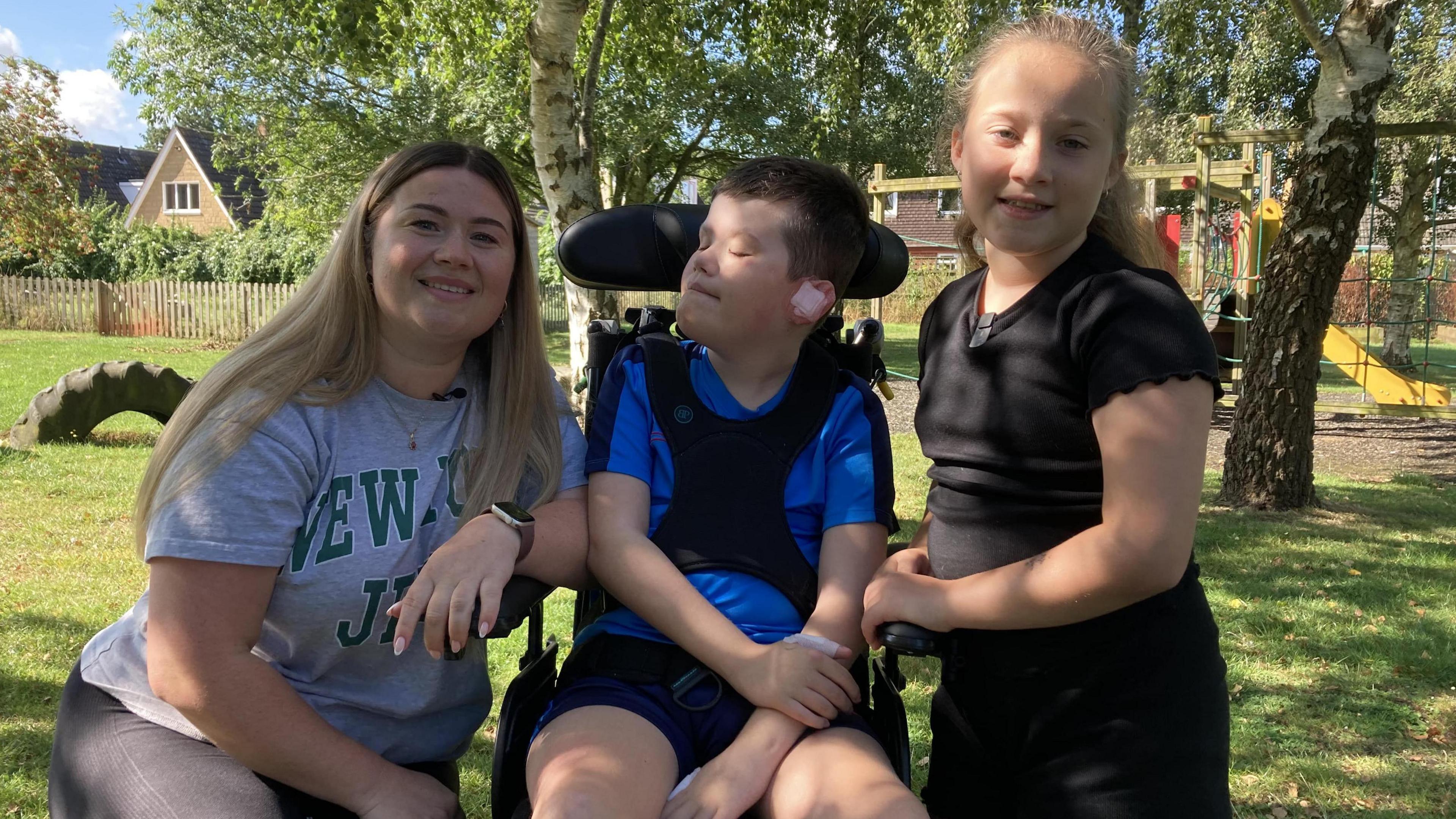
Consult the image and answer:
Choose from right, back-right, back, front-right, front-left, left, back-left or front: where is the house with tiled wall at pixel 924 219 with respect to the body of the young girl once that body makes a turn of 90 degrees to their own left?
back-left

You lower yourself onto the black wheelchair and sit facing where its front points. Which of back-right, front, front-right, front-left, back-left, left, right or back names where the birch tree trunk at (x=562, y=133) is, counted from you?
back

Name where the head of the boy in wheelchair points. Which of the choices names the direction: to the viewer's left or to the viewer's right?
to the viewer's left

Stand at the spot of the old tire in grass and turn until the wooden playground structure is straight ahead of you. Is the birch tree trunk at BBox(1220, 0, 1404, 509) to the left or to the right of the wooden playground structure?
right

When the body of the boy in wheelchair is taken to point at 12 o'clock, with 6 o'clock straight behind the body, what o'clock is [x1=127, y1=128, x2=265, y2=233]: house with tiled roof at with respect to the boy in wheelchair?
The house with tiled roof is roughly at 5 o'clock from the boy in wheelchair.

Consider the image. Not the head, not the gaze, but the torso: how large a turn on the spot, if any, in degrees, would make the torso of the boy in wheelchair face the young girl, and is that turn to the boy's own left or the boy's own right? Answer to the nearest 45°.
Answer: approximately 45° to the boy's own left

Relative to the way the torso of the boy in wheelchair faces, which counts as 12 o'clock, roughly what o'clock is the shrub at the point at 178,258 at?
The shrub is roughly at 5 o'clock from the boy in wheelchair.

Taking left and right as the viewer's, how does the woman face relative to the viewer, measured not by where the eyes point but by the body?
facing the viewer and to the right of the viewer

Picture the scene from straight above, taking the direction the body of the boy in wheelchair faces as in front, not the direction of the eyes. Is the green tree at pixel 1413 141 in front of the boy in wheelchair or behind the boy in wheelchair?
behind

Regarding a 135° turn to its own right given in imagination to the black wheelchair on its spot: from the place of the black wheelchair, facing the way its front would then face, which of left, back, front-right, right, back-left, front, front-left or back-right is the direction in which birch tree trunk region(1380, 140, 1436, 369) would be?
right

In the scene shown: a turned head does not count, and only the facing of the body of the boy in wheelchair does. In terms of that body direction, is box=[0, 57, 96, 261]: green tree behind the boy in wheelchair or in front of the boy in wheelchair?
behind

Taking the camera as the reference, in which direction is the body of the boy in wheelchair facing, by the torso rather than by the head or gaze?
toward the camera

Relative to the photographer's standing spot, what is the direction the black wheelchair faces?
facing the viewer

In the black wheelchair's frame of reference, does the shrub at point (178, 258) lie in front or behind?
behind

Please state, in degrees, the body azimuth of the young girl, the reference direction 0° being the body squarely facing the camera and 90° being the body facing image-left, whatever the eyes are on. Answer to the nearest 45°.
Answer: approximately 45°

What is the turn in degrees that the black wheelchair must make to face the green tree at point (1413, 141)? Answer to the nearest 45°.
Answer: approximately 135° to its left
